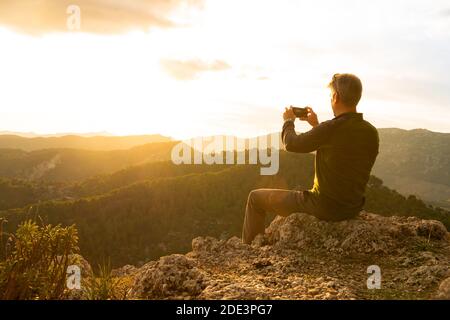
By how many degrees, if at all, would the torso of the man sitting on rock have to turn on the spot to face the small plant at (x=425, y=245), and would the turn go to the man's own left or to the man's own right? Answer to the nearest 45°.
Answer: approximately 90° to the man's own right

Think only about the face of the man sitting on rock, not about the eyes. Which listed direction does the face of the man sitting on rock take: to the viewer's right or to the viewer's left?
to the viewer's left

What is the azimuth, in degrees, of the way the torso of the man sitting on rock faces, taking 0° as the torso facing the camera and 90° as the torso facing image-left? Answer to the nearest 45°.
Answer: approximately 135°

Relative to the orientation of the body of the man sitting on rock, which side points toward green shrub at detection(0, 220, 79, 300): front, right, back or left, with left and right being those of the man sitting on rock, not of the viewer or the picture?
left
